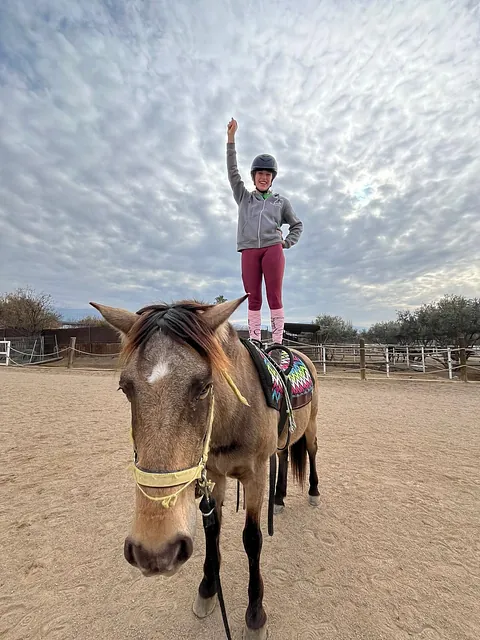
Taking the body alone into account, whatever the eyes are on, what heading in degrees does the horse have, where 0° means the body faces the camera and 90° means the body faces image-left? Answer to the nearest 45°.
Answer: approximately 45°

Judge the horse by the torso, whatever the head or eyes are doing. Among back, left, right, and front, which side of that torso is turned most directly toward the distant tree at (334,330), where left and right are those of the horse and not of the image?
back

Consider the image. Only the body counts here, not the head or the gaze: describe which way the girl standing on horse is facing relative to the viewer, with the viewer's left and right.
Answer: facing the viewer

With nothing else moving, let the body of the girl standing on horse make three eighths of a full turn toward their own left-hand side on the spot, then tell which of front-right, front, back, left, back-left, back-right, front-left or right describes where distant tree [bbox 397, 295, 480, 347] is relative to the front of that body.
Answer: front

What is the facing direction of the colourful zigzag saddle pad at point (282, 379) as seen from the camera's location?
facing the viewer and to the left of the viewer

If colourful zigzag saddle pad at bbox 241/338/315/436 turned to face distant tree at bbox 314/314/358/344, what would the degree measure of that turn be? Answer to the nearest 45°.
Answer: approximately 135° to its right

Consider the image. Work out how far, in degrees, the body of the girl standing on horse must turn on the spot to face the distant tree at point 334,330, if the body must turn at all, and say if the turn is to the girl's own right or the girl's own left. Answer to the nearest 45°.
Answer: approximately 180°

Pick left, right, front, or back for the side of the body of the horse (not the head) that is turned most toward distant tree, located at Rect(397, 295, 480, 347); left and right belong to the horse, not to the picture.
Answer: back
